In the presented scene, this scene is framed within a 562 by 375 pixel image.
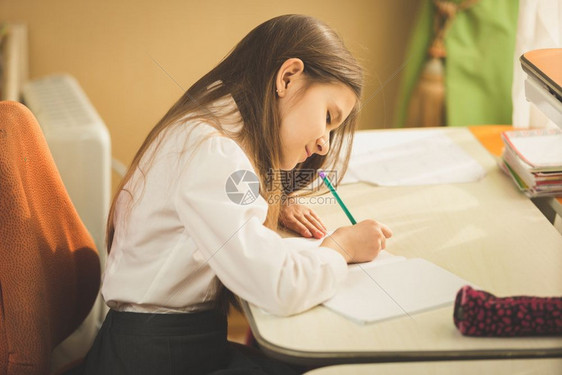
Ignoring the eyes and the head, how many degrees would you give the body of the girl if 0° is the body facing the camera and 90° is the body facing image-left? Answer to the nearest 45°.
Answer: approximately 270°

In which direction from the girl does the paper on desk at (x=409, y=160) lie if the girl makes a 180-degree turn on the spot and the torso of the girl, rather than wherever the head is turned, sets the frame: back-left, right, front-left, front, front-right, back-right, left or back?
back-right

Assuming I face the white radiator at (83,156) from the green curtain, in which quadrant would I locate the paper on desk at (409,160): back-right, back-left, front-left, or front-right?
front-left

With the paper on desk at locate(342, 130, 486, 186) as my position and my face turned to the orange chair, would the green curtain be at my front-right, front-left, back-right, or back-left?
back-right

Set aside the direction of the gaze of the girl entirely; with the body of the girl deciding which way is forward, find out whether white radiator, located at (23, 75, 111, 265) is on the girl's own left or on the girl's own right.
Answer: on the girl's own left

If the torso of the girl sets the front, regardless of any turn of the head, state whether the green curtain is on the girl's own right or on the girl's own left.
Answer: on the girl's own left

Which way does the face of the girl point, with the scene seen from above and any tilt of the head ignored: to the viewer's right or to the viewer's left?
to the viewer's right
